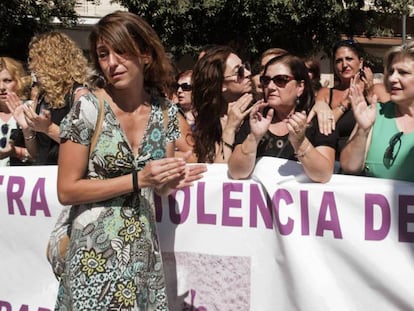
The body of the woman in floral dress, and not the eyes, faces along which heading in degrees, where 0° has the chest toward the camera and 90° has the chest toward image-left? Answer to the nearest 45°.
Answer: approximately 315°

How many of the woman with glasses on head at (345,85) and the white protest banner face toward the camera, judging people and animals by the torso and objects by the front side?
2
